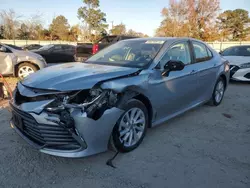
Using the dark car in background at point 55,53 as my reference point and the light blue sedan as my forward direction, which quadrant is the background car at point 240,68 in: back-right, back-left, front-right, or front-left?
front-left

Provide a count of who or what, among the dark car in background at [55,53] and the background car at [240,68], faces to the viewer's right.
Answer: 0

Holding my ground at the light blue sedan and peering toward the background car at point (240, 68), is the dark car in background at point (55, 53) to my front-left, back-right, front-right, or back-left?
front-left

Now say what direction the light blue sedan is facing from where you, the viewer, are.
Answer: facing the viewer and to the left of the viewer

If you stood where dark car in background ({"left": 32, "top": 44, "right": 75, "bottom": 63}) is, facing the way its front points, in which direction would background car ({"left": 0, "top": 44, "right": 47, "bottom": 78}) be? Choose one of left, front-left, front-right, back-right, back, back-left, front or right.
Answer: left

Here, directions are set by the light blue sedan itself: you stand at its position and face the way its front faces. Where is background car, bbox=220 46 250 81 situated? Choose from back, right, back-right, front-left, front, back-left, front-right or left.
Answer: back

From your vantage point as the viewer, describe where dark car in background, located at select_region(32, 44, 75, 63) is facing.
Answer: facing to the left of the viewer

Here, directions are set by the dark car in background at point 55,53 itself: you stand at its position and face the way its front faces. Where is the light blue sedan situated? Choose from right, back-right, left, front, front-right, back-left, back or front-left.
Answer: left

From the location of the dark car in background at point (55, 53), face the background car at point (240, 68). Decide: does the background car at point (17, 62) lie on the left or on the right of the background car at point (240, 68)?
right
